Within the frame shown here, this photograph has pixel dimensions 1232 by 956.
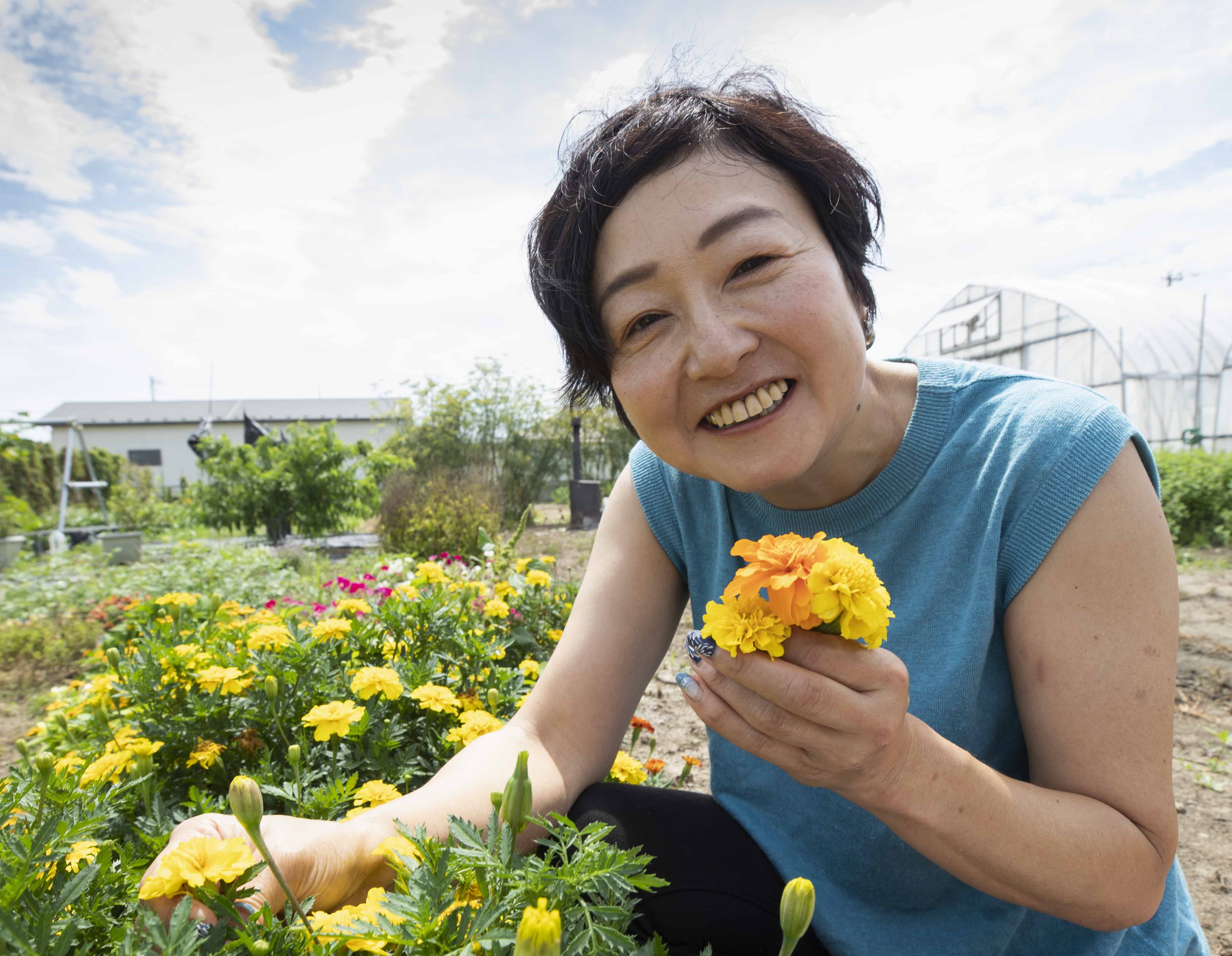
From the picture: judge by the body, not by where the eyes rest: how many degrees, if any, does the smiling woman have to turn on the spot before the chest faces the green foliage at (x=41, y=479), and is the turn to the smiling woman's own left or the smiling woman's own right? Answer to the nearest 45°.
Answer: approximately 90° to the smiling woman's own right

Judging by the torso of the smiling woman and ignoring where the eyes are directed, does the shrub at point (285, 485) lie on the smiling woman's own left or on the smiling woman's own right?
on the smiling woman's own right

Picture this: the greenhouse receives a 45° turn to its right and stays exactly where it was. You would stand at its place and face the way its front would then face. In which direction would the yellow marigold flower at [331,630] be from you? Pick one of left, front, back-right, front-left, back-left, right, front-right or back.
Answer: left

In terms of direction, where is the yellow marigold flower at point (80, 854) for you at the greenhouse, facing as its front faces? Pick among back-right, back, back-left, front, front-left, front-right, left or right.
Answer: front-left

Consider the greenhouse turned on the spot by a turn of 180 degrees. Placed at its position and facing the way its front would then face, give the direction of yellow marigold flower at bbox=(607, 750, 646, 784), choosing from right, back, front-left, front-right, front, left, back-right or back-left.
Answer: back-right

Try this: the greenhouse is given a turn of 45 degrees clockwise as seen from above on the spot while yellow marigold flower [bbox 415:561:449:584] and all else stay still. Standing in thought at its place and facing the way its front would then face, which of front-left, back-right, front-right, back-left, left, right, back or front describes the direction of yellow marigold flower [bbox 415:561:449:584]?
left

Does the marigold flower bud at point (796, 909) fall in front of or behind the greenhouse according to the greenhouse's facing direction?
in front

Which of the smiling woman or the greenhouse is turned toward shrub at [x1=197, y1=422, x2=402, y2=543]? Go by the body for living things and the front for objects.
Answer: the greenhouse

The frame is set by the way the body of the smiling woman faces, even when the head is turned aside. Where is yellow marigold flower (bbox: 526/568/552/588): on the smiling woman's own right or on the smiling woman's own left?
on the smiling woman's own right

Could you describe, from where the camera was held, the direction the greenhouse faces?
facing the viewer and to the left of the viewer

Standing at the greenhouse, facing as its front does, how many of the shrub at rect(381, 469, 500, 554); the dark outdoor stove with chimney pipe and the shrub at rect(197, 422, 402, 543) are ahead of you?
3

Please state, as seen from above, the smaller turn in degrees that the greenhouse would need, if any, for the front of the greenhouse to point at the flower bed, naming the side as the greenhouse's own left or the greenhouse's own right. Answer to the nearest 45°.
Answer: approximately 45° to the greenhouse's own left

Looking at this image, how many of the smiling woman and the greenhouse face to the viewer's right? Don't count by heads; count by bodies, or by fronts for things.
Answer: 0

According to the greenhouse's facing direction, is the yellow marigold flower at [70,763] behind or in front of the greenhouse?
in front
